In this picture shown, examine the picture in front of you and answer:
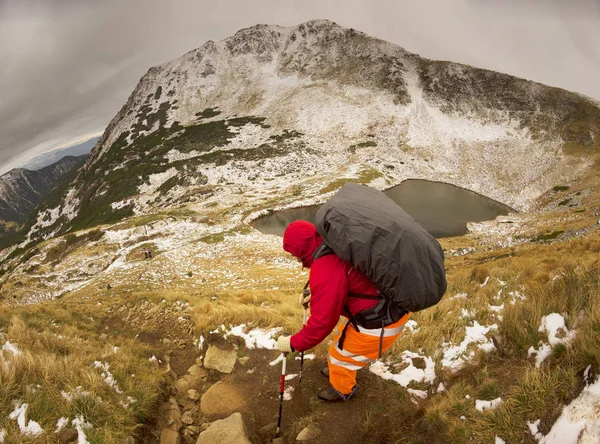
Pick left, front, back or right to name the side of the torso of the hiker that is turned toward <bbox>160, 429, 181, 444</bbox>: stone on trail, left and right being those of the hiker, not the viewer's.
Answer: front

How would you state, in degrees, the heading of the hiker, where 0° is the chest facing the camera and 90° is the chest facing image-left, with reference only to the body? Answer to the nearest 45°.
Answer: approximately 90°

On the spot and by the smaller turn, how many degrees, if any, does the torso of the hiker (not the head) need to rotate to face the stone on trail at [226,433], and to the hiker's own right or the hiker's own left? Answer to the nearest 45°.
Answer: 0° — they already face it
